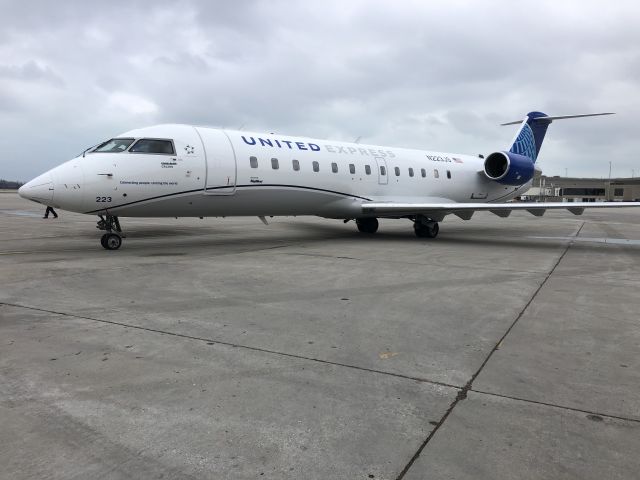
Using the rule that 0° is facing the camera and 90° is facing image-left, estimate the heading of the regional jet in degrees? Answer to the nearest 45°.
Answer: approximately 45°
